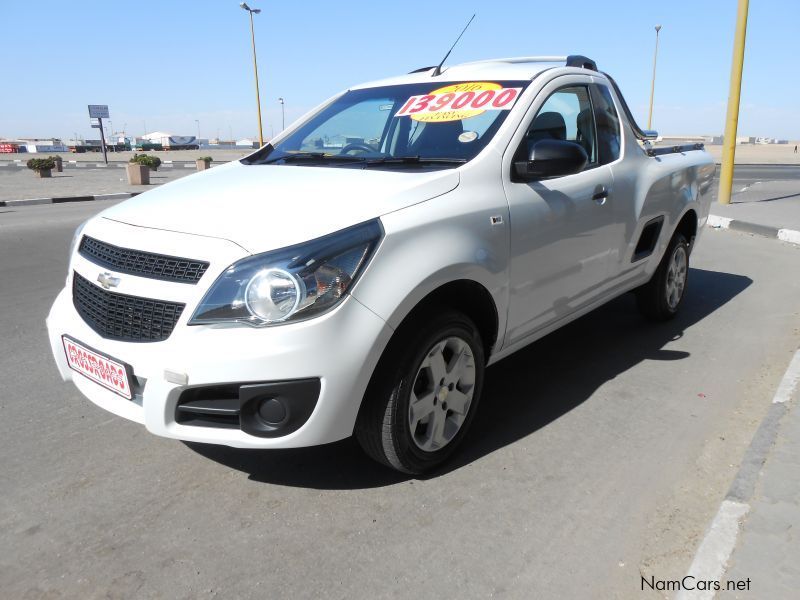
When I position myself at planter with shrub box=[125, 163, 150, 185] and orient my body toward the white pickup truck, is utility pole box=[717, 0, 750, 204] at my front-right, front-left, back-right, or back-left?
front-left

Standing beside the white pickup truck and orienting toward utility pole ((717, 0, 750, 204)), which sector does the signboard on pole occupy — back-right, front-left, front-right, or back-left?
front-left

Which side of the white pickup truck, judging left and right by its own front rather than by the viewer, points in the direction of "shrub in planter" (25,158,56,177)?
right

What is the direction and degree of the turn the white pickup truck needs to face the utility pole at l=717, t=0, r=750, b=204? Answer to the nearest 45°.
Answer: approximately 180°

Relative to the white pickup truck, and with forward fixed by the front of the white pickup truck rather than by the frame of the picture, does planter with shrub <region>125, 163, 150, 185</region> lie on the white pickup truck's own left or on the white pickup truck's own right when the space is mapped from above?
on the white pickup truck's own right

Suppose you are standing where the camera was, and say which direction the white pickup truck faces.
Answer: facing the viewer and to the left of the viewer

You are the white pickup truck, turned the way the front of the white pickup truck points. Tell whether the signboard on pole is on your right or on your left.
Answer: on your right

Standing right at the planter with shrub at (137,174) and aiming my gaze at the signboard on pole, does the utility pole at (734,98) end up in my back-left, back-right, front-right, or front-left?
back-right
